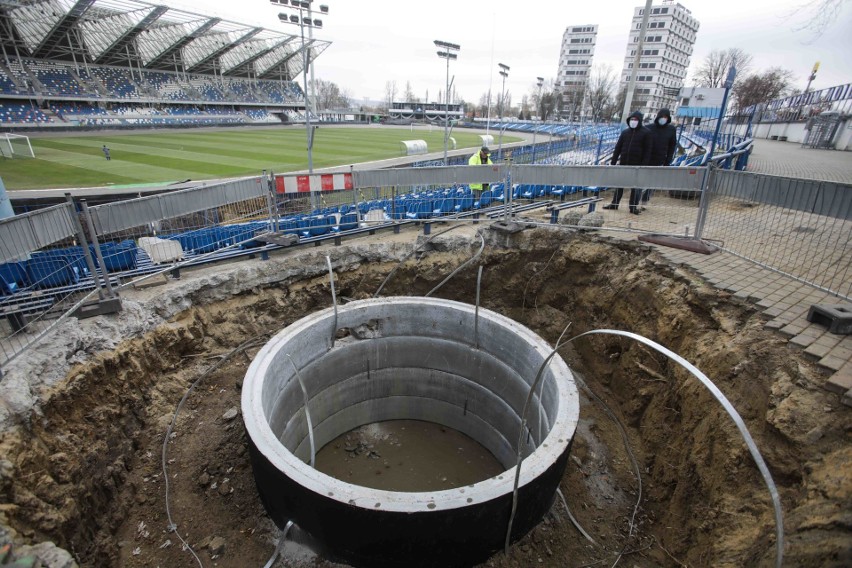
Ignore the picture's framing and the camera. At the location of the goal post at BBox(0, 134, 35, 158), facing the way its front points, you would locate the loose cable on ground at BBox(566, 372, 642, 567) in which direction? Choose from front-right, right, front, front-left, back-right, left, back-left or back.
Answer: right

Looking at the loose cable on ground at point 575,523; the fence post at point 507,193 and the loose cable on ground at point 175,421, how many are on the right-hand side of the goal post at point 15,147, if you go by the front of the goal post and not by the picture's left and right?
3

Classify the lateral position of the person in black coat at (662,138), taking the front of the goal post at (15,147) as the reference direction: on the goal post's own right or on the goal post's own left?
on the goal post's own right

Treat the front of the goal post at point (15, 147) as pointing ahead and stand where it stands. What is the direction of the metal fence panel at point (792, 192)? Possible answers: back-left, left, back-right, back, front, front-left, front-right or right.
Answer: right

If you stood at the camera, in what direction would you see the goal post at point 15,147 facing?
facing to the right of the viewer

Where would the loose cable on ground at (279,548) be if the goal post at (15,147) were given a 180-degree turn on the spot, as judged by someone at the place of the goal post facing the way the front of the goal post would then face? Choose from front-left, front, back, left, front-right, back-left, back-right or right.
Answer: left

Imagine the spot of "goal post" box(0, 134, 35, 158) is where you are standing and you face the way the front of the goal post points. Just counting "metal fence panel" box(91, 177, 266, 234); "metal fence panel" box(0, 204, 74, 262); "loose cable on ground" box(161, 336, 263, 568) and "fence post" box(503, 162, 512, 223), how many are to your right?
4

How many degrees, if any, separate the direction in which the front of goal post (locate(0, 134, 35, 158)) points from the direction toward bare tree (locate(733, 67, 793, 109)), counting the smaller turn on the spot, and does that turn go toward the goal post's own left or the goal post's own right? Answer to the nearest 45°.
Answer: approximately 45° to the goal post's own right

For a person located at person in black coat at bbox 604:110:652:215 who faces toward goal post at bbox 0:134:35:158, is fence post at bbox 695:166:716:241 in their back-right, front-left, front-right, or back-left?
back-left

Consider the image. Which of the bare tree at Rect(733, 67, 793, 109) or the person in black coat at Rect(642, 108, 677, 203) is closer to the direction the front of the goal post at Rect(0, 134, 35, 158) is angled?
the bare tree

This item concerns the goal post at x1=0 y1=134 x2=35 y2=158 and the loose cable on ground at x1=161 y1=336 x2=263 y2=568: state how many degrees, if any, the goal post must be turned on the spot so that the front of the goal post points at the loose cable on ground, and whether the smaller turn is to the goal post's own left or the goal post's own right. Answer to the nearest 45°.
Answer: approximately 90° to the goal post's own right

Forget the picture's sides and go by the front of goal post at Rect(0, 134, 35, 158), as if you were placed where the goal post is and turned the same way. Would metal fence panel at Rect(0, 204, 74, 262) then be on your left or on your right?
on your right

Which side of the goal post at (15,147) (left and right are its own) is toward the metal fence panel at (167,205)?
right

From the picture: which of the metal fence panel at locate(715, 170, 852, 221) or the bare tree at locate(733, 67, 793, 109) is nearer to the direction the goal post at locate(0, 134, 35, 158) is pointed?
the bare tree
